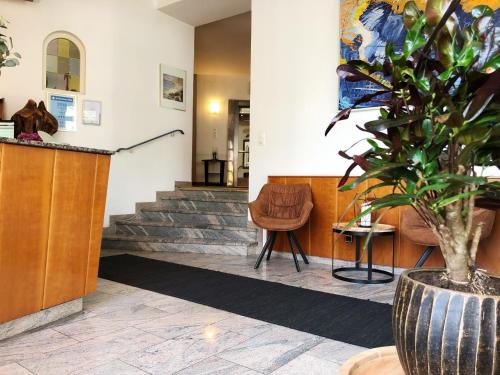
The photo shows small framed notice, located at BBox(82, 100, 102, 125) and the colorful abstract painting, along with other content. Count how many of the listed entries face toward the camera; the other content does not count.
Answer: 2

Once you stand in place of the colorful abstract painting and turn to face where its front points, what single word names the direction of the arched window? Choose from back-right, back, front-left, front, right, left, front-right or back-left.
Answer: right

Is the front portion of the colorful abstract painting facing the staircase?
no

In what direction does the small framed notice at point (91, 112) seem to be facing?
toward the camera

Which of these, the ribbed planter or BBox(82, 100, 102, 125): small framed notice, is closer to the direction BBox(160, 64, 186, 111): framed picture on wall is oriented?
the ribbed planter

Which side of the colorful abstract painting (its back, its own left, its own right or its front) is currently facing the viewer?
front

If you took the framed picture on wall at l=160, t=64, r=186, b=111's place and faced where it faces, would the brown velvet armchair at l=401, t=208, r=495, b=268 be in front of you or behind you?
in front

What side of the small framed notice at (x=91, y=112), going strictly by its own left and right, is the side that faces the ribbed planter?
front

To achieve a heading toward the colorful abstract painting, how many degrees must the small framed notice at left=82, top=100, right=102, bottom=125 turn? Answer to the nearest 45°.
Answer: approximately 45° to its left

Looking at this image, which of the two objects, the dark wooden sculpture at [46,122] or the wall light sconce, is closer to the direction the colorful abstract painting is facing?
the dark wooden sculpture

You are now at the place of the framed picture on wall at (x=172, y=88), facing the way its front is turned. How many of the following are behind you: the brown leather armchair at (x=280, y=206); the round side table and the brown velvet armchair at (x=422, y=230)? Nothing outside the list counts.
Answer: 0

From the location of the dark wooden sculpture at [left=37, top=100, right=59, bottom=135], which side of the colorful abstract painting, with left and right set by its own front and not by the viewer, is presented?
right

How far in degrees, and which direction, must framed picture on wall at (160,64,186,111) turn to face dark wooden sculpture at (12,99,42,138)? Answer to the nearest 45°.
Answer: approximately 90° to its right
